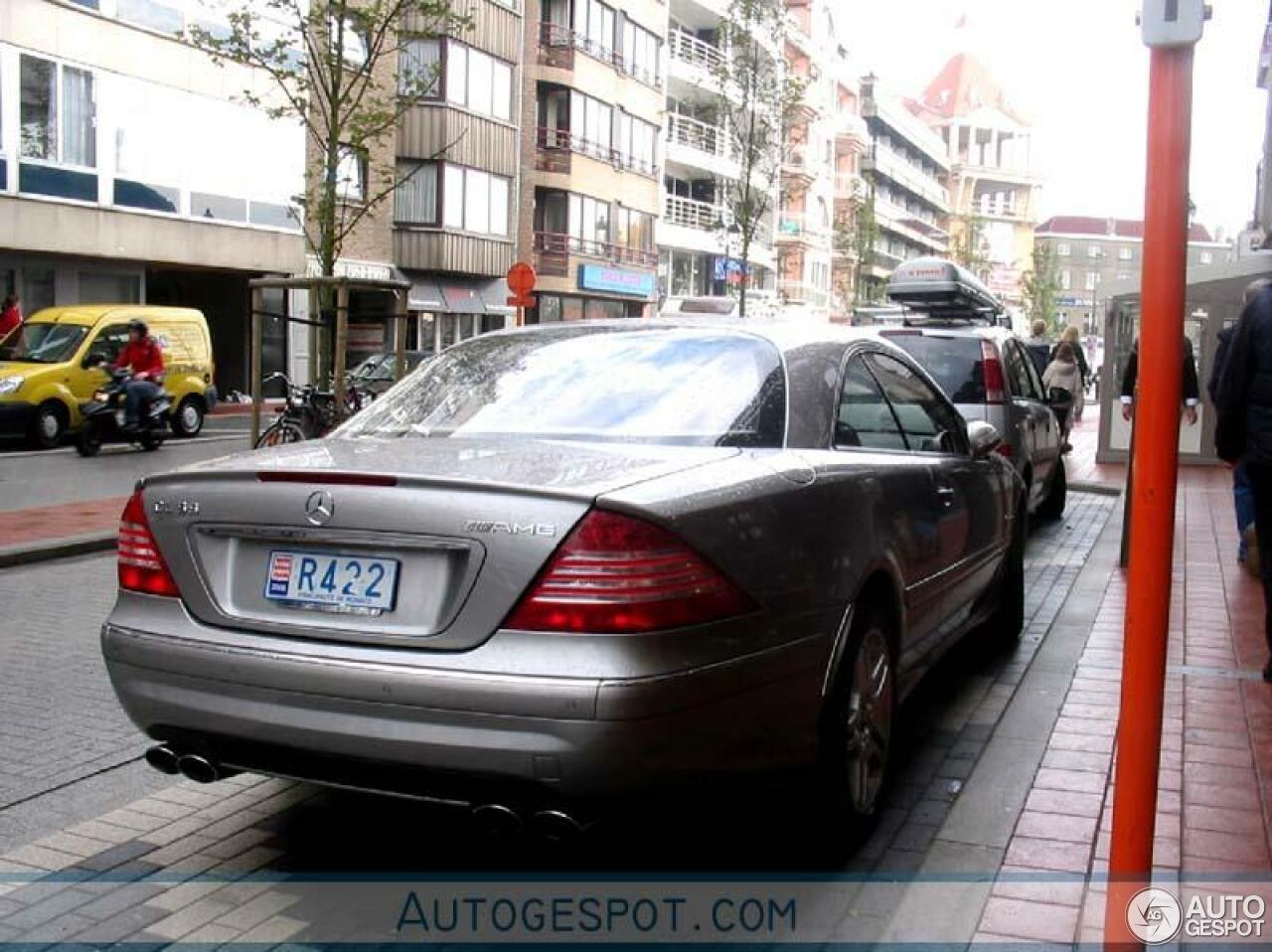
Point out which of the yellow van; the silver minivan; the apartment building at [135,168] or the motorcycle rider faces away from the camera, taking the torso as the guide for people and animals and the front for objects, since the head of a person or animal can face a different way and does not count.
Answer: the silver minivan

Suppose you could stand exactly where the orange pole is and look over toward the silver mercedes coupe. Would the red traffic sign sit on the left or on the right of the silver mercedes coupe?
right

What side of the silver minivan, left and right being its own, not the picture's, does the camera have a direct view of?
back

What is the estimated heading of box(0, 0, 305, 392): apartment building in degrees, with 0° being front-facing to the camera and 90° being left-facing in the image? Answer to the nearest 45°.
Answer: approximately 315°

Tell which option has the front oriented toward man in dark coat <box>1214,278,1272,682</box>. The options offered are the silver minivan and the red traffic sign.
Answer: the red traffic sign

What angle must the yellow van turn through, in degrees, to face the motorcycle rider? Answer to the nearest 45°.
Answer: approximately 90° to its left

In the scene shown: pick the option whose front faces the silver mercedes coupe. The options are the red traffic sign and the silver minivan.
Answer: the red traffic sign

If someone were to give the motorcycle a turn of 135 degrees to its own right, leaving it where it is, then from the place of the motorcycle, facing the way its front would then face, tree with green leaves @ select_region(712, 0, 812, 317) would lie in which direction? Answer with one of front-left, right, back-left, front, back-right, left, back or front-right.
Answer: front-right

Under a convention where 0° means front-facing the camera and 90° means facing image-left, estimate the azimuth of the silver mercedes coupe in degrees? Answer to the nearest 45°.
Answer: approximately 225°

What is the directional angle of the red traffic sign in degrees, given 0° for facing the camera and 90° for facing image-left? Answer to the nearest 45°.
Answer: approximately 0°

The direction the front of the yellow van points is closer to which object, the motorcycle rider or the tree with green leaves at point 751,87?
the motorcycle rider

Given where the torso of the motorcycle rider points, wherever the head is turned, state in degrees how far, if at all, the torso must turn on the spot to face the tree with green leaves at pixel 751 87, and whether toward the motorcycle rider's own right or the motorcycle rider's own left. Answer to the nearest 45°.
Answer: approximately 180°
